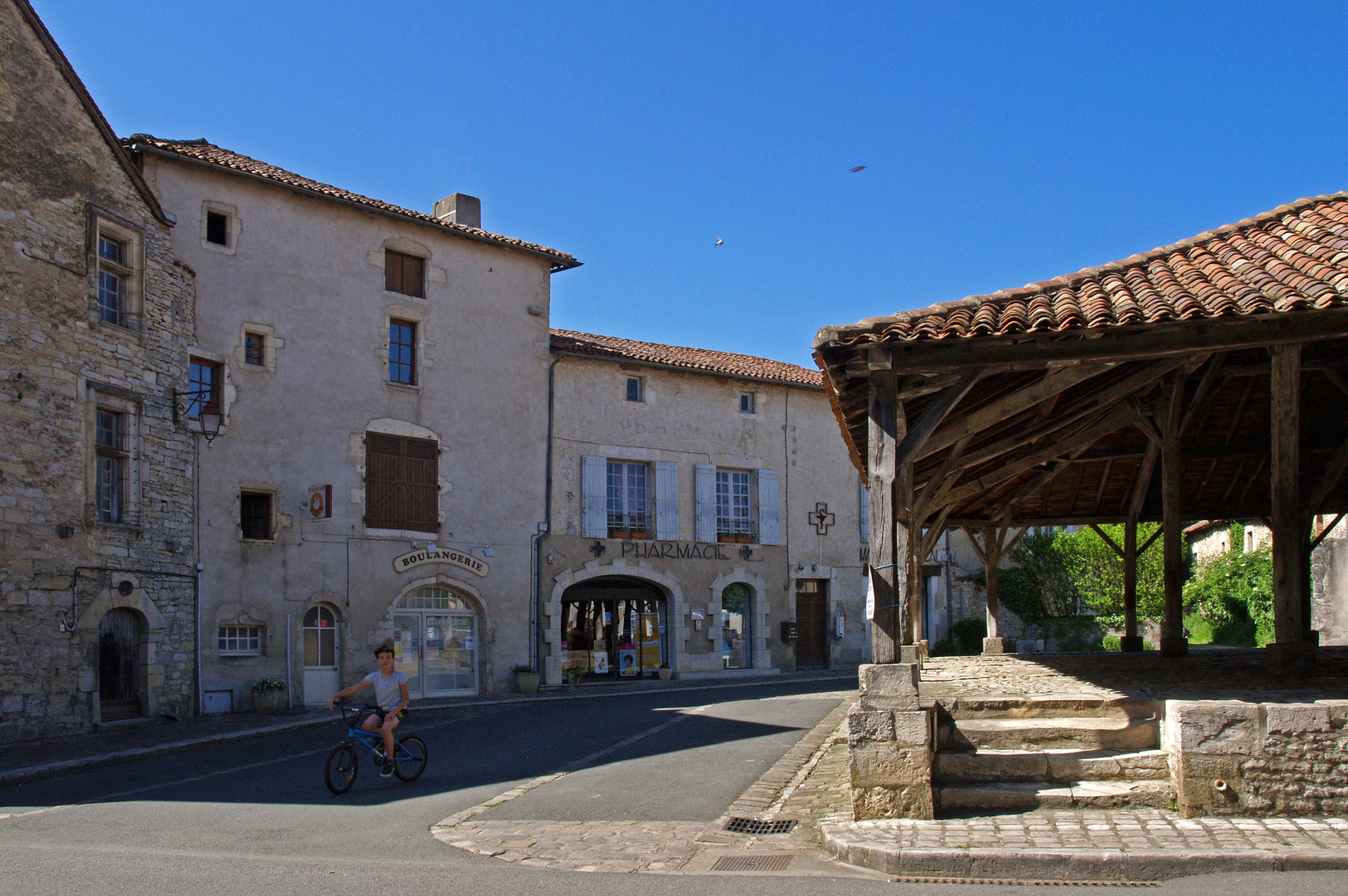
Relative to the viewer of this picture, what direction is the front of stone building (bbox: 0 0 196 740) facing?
facing the viewer and to the right of the viewer

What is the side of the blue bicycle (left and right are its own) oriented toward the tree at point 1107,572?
back

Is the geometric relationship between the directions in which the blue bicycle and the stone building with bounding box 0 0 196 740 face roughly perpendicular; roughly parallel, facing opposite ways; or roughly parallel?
roughly perpendicular

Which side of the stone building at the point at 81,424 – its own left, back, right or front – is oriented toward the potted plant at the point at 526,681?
left

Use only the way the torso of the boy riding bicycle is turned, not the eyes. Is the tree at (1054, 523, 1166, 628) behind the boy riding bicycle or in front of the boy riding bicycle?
behind

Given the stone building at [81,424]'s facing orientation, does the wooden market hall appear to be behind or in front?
in front

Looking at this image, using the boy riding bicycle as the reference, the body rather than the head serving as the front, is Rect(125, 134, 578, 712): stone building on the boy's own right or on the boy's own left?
on the boy's own right

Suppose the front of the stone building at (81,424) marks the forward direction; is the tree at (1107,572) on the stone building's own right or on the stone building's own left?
on the stone building's own left

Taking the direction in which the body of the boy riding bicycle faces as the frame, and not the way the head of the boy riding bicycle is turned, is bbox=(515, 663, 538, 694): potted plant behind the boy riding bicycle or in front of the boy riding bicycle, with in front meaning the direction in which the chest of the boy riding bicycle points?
behind

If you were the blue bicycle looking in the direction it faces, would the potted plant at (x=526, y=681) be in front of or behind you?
behind

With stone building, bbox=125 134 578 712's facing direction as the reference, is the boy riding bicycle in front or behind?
in front

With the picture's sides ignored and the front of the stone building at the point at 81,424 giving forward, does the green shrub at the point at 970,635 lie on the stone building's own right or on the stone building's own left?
on the stone building's own left

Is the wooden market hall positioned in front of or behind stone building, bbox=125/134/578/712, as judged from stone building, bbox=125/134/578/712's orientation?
in front
